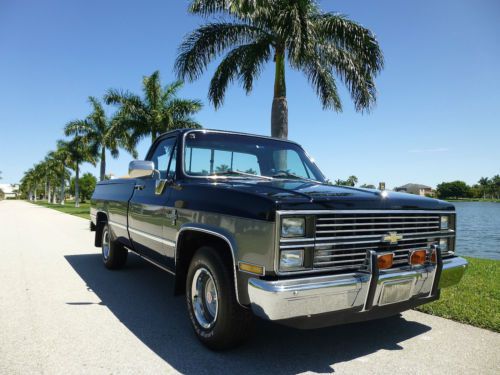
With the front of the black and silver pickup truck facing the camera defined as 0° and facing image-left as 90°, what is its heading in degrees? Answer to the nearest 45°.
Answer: approximately 315°

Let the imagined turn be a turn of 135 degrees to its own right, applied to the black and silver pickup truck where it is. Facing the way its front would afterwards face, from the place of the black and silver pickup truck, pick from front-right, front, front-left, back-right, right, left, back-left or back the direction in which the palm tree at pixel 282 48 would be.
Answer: right

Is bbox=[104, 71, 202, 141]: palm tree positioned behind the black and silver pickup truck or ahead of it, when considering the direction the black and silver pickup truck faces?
behind

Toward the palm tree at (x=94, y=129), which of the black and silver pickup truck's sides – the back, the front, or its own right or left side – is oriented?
back

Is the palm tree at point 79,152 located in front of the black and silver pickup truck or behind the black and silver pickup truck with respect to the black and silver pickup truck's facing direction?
behind
